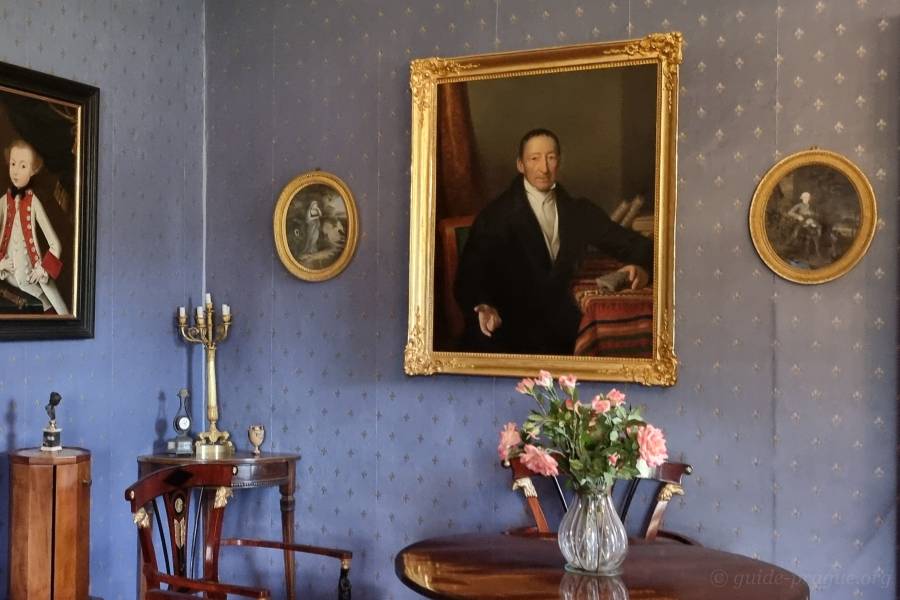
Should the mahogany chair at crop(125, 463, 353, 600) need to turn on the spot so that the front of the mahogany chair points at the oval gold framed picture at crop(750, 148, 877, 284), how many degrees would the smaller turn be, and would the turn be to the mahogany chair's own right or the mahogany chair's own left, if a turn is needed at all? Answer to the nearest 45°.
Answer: approximately 45° to the mahogany chair's own left

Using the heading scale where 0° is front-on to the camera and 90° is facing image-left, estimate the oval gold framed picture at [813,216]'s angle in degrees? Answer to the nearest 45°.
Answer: approximately 0°

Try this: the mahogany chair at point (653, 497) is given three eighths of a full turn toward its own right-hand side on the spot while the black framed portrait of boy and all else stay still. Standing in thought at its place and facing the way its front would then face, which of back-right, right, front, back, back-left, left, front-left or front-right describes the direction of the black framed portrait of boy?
front-left

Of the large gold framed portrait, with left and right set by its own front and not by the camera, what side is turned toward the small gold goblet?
right

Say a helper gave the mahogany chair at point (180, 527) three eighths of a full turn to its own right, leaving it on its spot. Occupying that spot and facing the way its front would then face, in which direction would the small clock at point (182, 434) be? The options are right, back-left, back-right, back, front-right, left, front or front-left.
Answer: right

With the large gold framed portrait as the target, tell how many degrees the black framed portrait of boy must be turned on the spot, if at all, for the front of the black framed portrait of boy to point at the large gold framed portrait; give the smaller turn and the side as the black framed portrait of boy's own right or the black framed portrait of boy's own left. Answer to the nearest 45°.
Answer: approximately 45° to the black framed portrait of boy's own left

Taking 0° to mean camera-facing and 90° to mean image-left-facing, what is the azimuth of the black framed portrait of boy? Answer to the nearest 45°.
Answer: approximately 315°

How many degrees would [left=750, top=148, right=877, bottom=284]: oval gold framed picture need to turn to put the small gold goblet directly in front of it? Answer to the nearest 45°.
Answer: approximately 90° to its right

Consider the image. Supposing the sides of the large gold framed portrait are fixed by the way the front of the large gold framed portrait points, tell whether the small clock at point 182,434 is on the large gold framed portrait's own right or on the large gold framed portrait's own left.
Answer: on the large gold framed portrait's own right

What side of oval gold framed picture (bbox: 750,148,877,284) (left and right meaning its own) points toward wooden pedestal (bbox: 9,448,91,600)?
right

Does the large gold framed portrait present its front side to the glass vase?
yes

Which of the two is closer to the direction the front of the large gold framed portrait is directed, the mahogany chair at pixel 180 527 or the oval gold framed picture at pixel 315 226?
the mahogany chair
